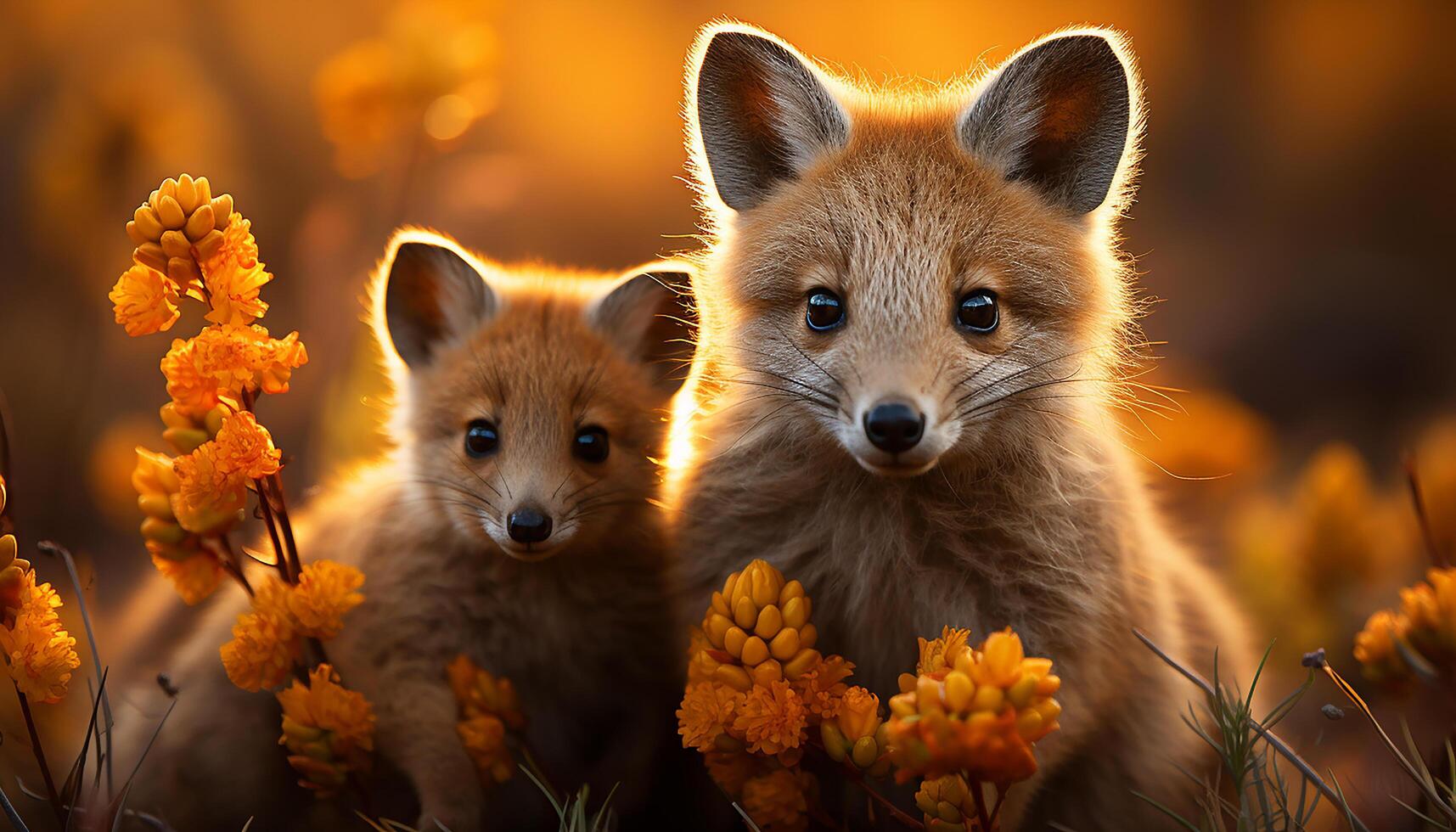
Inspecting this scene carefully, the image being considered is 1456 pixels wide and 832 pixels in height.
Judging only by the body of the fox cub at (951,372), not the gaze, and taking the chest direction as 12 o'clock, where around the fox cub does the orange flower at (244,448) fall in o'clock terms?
The orange flower is roughly at 2 o'clock from the fox cub.

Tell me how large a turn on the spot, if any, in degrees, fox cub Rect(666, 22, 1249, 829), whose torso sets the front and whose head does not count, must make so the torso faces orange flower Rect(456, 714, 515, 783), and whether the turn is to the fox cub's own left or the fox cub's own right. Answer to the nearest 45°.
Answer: approximately 45° to the fox cub's own right

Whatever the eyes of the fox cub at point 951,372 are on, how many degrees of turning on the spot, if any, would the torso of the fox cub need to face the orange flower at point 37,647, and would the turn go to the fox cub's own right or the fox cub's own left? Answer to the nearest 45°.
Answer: approximately 45° to the fox cub's own right

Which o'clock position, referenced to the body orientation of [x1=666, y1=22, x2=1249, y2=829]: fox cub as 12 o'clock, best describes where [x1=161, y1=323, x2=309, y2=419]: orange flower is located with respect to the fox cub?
The orange flower is roughly at 2 o'clock from the fox cub.

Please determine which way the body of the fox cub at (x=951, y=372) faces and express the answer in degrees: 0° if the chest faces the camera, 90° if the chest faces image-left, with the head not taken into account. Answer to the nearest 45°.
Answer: approximately 0°

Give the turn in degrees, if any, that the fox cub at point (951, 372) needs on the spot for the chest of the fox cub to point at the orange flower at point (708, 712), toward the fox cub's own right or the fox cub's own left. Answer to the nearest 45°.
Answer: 0° — it already faces it

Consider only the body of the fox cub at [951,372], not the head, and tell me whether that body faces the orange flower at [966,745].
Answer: yes

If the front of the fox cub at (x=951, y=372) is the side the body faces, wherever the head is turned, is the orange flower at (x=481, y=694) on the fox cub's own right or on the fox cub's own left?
on the fox cub's own right

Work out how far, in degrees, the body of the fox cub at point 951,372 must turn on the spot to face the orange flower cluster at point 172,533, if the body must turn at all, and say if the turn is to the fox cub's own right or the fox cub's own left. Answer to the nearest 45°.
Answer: approximately 45° to the fox cub's own right

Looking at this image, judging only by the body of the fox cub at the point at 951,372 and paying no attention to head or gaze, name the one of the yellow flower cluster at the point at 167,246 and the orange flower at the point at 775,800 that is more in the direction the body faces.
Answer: the orange flower

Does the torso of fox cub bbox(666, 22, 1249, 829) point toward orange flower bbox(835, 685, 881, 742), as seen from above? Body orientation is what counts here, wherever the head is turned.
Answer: yes

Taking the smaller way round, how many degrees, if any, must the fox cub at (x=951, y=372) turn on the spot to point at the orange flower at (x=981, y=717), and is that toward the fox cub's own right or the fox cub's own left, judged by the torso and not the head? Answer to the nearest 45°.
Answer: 0° — it already faces it
